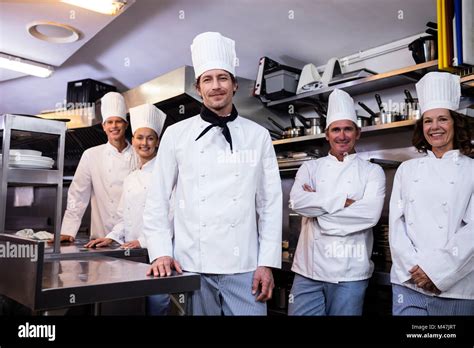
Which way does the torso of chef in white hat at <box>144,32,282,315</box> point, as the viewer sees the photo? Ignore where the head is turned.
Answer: toward the camera

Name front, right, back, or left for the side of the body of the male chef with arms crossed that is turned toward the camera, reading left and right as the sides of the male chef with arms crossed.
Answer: front

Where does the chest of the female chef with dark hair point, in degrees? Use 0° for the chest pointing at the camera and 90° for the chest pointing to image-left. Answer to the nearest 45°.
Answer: approximately 0°

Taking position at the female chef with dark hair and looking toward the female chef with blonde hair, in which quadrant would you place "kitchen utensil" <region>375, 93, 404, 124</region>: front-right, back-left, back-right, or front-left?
front-right

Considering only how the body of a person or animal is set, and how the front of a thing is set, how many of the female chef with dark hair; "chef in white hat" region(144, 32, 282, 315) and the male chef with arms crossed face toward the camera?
3

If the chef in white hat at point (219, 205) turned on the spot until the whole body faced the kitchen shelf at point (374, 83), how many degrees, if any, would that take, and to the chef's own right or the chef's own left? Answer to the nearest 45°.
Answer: approximately 135° to the chef's own left

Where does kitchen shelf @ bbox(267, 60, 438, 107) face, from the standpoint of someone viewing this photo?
facing the viewer and to the left of the viewer

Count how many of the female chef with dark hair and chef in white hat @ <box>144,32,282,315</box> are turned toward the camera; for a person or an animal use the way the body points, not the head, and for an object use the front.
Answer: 2

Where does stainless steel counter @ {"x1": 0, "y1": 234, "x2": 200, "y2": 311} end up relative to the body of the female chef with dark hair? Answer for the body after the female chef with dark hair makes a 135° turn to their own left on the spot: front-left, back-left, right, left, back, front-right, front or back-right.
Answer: back

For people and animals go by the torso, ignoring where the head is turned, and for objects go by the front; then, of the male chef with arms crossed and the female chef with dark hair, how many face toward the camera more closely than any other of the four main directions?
2

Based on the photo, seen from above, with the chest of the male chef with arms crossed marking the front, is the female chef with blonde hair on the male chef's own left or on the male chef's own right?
on the male chef's own right
